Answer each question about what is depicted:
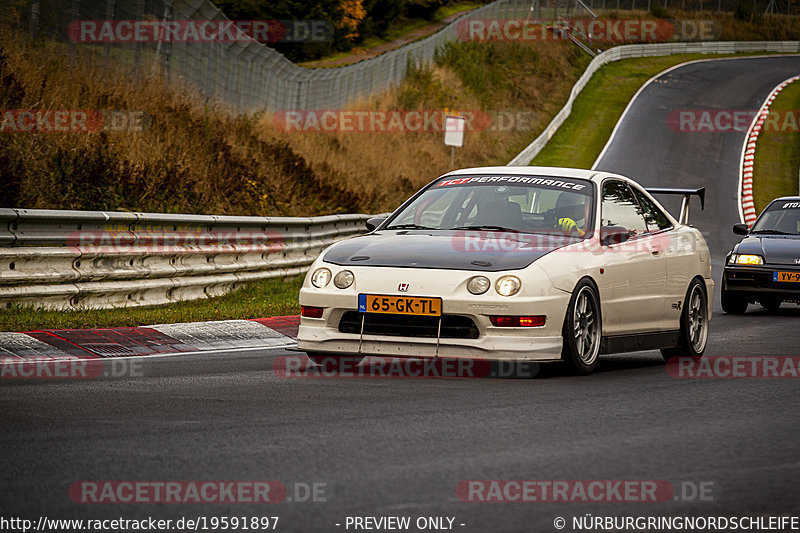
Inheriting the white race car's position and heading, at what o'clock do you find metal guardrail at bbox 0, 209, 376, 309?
The metal guardrail is roughly at 3 o'clock from the white race car.

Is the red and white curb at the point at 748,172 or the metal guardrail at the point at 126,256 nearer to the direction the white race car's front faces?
the metal guardrail

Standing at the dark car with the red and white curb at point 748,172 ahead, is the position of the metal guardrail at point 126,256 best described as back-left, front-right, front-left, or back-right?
back-left

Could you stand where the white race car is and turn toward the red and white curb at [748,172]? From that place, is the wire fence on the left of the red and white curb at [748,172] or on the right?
left

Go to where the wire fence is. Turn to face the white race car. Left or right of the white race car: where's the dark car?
left

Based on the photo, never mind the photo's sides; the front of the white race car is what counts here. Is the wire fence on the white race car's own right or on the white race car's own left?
on the white race car's own right

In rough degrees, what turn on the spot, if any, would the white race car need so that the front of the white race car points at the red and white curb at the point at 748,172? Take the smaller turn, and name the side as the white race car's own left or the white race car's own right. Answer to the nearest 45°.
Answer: approximately 135° to the white race car's own right

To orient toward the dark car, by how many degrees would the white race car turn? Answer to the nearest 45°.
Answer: approximately 180°

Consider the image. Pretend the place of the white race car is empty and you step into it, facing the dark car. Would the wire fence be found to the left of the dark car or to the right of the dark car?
left

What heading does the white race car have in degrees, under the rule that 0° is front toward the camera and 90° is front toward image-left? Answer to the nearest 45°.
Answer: approximately 45°

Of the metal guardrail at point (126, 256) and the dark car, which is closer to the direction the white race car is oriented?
the metal guardrail
